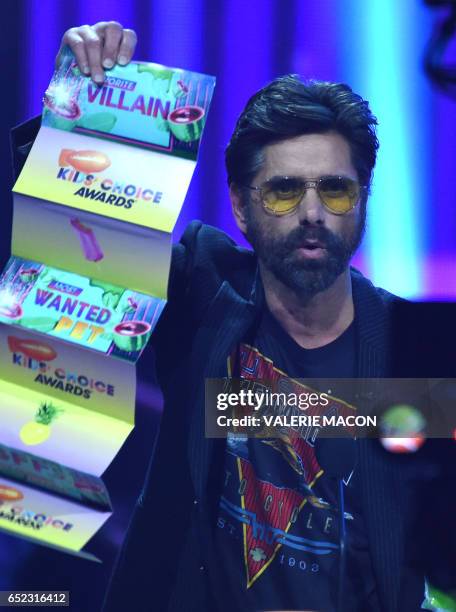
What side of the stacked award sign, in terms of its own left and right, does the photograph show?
front

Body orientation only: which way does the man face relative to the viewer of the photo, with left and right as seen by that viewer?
facing the viewer
